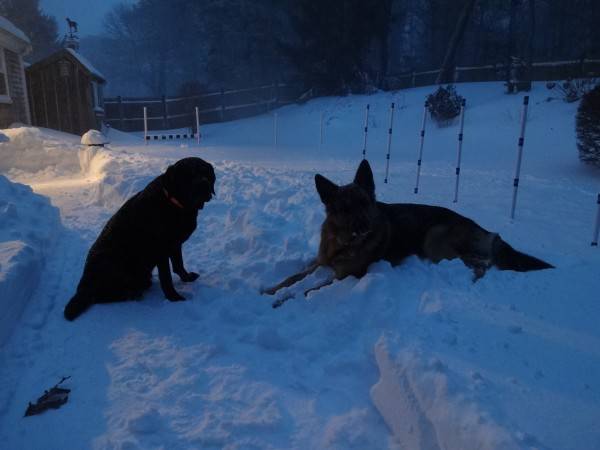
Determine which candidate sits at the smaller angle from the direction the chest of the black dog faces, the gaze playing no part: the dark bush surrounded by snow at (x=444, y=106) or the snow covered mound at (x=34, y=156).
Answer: the dark bush surrounded by snow

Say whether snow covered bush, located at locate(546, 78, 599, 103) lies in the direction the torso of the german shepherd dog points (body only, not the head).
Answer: no

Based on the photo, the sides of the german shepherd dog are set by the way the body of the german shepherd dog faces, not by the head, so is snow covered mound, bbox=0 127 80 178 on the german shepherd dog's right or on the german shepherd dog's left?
on the german shepherd dog's right

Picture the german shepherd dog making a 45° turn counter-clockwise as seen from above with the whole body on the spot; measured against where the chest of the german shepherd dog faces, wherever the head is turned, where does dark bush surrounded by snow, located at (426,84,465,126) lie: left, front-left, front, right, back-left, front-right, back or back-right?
back

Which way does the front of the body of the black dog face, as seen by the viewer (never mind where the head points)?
to the viewer's right

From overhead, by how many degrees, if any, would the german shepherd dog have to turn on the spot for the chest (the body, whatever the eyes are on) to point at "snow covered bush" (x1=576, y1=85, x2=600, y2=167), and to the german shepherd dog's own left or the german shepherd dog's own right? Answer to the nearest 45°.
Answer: approximately 180°

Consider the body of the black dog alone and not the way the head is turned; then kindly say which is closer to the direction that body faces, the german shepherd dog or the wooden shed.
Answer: the german shepherd dog

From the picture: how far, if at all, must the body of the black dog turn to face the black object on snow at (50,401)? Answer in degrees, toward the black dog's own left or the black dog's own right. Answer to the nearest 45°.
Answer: approximately 135° to the black dog's own right

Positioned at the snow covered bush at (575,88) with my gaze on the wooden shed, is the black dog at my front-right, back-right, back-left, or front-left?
front-left

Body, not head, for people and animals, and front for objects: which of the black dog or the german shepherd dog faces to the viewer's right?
the black dog

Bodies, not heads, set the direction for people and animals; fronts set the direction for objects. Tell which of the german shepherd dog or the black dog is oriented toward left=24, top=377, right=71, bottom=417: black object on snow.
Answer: the german shepherd dog

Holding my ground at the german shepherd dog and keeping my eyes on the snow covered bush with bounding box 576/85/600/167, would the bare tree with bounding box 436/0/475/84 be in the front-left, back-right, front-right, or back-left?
front-left

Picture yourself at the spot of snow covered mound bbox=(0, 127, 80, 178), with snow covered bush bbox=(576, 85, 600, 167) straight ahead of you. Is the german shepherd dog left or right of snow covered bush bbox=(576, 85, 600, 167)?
right

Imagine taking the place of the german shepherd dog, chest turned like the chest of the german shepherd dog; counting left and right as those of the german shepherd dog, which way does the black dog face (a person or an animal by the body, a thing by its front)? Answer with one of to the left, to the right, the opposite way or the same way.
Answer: the opposite way

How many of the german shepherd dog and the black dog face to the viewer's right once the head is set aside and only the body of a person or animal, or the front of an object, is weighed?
1

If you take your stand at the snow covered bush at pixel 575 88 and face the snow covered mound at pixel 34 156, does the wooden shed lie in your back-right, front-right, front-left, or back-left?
front-right

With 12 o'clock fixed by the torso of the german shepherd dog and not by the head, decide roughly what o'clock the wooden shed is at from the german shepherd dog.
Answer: The wooden shed is roughly at 3 o'clock from the german shepherd dog.

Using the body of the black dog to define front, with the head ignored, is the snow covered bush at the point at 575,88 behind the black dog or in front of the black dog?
in front

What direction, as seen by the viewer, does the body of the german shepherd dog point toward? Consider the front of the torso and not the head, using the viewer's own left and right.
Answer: facing the viewer and to the left of the viewer
